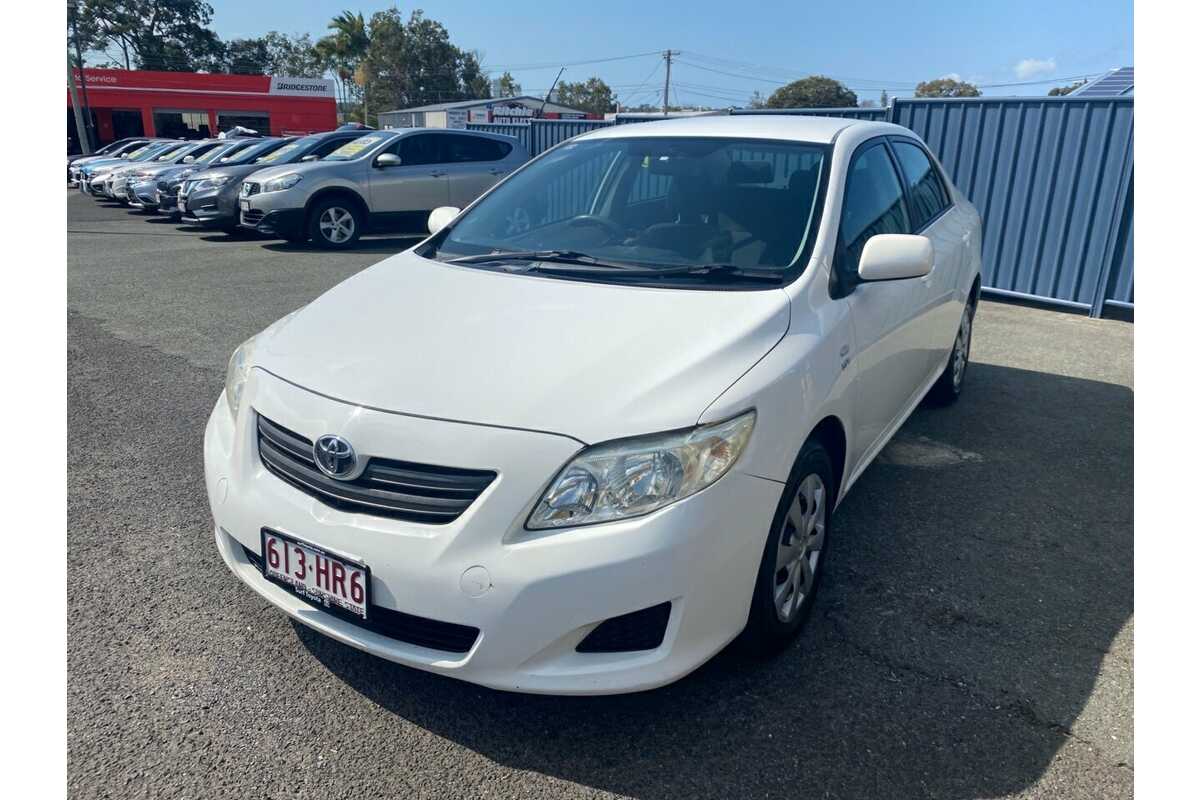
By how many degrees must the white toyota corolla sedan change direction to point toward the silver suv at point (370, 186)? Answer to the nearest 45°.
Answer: approximately 135° to its right

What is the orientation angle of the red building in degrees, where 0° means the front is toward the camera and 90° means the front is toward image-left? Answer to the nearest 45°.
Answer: approximately 0°

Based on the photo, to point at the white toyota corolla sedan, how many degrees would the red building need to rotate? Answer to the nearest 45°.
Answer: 0° — it already faces it

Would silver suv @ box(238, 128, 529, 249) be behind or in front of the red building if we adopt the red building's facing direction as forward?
in front

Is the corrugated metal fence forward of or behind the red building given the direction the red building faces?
forward

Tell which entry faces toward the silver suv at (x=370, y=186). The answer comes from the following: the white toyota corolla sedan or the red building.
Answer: the red building

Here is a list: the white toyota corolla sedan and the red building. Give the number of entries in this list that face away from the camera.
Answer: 0

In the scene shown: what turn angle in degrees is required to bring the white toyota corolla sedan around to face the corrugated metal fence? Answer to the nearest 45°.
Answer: approximately 180°
